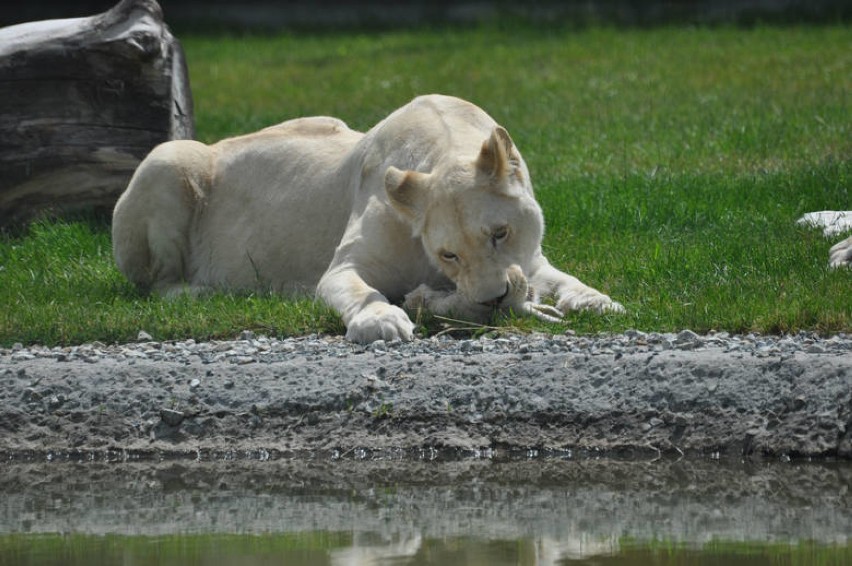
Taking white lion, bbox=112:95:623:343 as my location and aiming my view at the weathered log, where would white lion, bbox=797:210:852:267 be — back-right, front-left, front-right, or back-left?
back-right

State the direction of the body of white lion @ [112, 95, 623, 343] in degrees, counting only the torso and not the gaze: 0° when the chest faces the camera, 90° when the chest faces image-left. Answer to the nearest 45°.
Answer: approximately 315°

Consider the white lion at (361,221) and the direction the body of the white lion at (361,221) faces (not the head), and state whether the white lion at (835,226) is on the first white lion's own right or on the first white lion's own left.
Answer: on the first white lion's own left

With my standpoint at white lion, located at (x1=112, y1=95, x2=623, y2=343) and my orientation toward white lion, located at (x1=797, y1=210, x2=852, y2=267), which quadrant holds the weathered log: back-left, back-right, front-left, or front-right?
back-left

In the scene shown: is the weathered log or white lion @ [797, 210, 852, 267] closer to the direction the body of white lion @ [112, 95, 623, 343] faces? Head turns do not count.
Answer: the white lion

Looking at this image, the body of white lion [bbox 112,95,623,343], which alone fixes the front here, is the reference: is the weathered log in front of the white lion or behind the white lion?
behind
